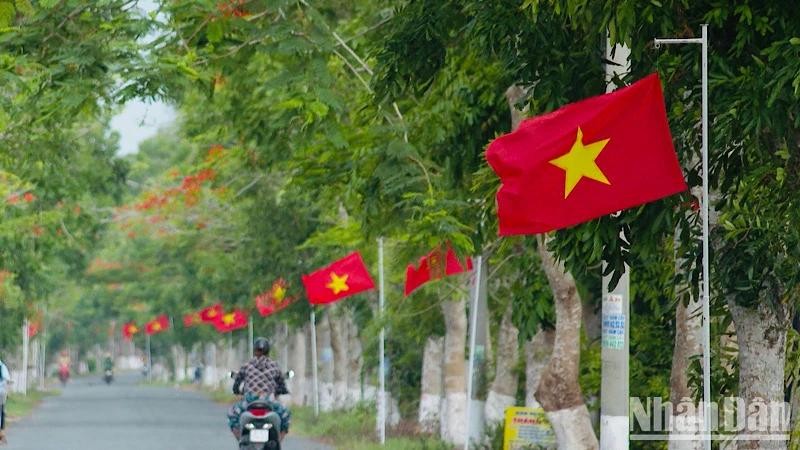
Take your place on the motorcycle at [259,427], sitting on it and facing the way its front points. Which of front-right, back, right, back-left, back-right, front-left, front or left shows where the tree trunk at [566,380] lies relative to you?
back-right

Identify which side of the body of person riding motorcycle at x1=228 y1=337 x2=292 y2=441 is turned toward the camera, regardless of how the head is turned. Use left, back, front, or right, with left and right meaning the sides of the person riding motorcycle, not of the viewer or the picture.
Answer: back

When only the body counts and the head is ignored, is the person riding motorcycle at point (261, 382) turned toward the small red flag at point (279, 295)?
yes

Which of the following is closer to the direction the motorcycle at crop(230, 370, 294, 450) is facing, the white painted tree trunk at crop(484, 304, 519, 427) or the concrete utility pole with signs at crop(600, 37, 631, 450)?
the white painted tree trunk

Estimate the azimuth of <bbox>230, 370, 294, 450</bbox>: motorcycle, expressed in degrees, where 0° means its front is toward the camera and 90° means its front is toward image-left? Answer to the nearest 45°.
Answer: approximately 180°

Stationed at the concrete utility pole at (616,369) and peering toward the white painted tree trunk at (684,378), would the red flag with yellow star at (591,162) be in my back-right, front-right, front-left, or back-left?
back-right

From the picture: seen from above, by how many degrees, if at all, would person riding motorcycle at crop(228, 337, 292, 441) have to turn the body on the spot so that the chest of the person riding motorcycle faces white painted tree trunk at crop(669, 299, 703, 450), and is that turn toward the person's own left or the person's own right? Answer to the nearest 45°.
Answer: approximately 135° to the person's own right

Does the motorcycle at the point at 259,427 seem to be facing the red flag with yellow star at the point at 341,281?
yes

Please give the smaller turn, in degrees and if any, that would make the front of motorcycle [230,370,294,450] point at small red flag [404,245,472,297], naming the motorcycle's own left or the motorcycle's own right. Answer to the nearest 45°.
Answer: approximately 45° to the motorcycle's own right

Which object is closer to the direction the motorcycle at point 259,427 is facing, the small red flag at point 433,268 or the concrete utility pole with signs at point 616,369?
the small red flag

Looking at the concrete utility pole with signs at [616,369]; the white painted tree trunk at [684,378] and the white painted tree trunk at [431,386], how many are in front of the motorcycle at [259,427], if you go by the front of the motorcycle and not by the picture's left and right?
1
